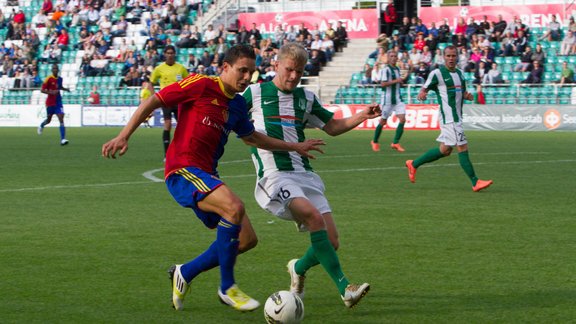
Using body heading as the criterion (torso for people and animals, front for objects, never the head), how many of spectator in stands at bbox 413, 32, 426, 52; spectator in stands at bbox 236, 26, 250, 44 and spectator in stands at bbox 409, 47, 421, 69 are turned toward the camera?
3

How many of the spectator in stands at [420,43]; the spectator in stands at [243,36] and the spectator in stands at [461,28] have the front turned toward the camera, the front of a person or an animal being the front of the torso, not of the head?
3

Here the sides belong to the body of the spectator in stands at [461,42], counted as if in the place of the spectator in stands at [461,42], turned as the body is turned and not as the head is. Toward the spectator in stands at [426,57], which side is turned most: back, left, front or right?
right

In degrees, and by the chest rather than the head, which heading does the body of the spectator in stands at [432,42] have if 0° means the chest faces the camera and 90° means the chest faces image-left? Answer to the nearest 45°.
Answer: approximately 45°

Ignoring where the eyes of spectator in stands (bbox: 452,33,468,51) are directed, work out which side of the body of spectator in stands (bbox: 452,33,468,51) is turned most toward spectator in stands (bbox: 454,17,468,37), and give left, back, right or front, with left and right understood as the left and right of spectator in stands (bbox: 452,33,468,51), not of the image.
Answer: back

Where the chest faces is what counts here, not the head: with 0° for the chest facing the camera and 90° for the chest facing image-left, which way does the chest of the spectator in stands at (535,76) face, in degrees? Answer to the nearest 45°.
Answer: approximately 45°

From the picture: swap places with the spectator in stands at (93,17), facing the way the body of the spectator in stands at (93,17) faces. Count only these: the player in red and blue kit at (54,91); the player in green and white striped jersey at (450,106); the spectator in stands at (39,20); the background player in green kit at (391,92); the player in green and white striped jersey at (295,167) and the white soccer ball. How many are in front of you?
5

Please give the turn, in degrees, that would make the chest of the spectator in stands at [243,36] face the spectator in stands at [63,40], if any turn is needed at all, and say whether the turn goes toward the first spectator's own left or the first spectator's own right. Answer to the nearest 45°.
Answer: approximately 135° to the first spectator's own right
